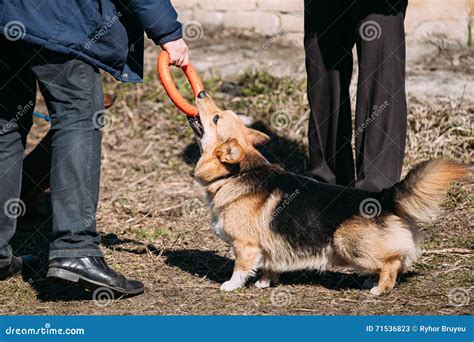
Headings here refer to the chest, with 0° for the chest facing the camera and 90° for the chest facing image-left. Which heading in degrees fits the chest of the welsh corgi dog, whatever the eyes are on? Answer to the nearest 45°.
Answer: approximately 90°
